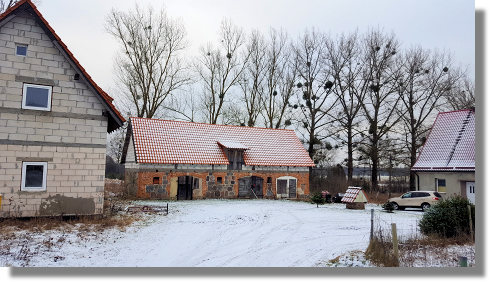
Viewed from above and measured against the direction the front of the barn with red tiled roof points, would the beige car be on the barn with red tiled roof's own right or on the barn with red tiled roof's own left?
on the barn with red tiled roof's own left

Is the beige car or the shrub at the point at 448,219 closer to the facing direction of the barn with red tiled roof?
the shrub

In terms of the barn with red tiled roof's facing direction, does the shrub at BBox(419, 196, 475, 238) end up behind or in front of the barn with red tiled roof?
in front

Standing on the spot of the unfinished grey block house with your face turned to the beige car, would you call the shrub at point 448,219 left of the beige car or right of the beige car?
right

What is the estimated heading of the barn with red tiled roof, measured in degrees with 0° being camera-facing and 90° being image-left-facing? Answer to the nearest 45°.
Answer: approximately 0°

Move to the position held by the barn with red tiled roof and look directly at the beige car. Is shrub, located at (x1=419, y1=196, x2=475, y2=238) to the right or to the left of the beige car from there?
right

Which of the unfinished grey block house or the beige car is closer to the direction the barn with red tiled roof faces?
the unfinished grey block house
